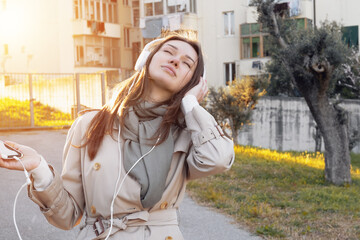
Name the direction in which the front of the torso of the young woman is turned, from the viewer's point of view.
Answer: toward the camera

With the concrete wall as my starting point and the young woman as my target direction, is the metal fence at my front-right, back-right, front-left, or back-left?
front-right

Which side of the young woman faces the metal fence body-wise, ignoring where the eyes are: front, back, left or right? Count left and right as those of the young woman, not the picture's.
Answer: back

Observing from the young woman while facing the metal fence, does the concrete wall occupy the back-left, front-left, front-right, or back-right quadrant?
front-right

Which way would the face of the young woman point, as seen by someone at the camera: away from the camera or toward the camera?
toward the camera

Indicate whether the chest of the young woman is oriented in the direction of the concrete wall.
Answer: no
